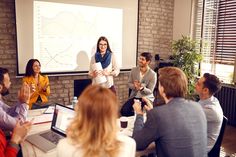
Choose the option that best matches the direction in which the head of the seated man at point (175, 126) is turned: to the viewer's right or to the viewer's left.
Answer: to the viewer's left

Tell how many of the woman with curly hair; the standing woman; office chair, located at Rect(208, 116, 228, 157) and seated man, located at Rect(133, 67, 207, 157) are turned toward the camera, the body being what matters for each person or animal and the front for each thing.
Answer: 1

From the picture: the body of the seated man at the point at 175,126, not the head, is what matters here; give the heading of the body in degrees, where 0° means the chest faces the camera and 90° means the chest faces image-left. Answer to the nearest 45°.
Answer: approximately 135°

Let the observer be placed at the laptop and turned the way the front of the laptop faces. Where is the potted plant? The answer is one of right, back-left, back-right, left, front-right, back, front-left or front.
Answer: back

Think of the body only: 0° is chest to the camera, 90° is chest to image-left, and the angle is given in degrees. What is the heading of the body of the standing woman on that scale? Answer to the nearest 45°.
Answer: approximately 0°

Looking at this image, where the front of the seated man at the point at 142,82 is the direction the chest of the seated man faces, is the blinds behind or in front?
behind

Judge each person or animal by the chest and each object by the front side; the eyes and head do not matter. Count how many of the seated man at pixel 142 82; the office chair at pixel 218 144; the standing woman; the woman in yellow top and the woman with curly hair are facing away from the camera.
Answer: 1

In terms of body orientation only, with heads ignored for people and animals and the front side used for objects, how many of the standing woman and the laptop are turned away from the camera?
0

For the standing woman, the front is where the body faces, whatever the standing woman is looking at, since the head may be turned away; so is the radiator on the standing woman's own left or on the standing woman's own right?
on the standing woman's own left

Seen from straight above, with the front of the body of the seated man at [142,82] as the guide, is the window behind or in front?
behind

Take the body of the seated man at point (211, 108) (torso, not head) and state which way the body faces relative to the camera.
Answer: to the viewer's left

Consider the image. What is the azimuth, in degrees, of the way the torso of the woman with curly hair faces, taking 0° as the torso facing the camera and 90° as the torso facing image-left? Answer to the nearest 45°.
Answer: approximately 180°
